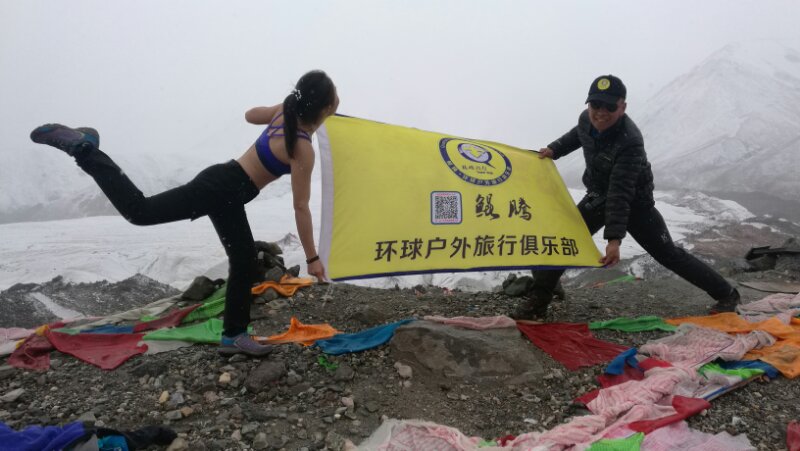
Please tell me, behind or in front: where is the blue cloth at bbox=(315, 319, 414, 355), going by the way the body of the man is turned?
in front

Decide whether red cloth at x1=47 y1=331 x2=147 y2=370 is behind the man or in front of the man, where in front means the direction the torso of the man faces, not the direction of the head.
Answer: in front

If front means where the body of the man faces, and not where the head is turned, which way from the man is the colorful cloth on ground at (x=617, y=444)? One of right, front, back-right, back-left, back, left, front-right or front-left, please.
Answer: front-left

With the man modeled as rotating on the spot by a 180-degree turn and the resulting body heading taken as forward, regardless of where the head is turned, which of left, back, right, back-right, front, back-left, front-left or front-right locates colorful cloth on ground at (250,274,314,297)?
back-left

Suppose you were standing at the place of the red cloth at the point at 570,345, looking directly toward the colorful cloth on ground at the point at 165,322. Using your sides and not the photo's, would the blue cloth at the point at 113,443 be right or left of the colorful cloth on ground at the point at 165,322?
left

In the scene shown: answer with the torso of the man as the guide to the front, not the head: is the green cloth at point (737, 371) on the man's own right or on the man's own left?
on the man's own left

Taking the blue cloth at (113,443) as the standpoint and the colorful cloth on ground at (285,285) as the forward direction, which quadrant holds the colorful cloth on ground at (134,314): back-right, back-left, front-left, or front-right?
front-left

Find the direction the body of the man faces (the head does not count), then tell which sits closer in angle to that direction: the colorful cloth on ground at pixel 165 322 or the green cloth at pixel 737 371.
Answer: the colorful cloth on ground

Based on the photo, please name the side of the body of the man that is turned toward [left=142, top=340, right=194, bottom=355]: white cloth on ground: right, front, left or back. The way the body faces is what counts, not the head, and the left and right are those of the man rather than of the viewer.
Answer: front

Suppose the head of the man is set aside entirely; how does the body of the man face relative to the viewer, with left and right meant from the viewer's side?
facing the viewer and to the left of the viewer
